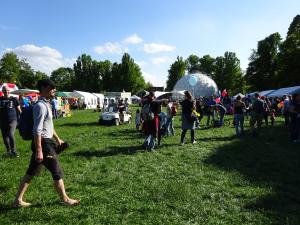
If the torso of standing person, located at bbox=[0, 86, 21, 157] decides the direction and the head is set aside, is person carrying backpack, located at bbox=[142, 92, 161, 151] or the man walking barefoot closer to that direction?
the man walking barefoot

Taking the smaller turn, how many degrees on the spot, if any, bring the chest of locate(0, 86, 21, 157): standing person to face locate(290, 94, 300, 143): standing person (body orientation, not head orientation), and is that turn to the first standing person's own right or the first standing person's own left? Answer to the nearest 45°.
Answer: approximately 90° to the first standing person's own left

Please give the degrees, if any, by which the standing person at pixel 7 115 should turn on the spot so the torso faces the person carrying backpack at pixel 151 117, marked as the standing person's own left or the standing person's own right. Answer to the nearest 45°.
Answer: approximately 90° to the standing person's own left

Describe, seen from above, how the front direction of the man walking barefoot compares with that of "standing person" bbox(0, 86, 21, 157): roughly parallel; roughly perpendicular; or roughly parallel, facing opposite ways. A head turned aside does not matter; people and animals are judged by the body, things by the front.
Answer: roughly perpendicular

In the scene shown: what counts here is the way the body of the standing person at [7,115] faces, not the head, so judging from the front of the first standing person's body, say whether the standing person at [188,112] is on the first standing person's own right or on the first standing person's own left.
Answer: on the first standing person's own left

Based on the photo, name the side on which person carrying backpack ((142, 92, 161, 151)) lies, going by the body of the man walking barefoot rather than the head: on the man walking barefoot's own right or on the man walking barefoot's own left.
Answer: on the man walking barefoot's own left

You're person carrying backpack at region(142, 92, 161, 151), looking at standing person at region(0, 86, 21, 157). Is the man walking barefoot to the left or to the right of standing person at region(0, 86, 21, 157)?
left
